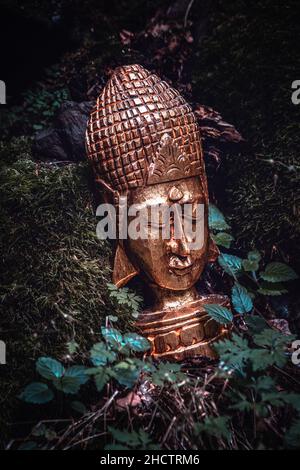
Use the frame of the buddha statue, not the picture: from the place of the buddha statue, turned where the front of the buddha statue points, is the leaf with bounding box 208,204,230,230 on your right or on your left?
on your left

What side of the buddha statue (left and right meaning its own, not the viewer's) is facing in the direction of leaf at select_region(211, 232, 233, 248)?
left

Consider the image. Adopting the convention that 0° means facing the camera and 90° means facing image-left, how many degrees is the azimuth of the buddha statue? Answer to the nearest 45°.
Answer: approximately 315°

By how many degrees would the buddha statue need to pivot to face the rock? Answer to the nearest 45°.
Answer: approximately 180°

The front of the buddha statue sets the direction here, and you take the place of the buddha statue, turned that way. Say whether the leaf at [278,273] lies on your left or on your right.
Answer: on your left

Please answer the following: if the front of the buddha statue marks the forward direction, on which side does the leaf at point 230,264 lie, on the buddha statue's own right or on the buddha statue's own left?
on the buddha statue's own left

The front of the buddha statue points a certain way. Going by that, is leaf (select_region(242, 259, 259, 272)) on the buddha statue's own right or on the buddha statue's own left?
on the buddha statue's own left
